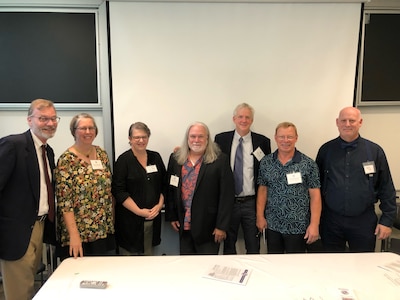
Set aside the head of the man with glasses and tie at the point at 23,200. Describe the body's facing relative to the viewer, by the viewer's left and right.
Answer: facing the viewer and to the right of the viewer

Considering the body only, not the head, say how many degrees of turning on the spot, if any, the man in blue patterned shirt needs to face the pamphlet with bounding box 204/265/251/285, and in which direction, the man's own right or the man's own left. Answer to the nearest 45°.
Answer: approximately 45° to the man's own right

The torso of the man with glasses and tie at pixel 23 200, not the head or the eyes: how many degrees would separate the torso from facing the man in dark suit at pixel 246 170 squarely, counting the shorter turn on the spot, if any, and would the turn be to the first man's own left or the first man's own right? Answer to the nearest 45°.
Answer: approximately 45° to the first man's own left

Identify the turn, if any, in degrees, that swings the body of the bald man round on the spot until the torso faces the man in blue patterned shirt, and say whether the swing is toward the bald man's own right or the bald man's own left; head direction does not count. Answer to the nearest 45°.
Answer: approximately 45° to the bald man's own right

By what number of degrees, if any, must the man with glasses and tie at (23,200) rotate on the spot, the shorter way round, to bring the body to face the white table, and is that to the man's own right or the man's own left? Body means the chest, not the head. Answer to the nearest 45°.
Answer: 0° — they already face it

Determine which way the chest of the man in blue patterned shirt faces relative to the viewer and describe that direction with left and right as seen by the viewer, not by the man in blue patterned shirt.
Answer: facing the viewer

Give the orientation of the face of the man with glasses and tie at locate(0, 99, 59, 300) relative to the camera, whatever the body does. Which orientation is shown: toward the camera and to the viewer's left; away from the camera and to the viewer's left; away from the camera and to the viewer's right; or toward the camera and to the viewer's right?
toward the camera and to the viewer's right

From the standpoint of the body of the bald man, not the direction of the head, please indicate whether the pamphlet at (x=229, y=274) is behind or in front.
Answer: in front

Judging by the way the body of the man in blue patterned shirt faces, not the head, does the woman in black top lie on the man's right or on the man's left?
on the man's right

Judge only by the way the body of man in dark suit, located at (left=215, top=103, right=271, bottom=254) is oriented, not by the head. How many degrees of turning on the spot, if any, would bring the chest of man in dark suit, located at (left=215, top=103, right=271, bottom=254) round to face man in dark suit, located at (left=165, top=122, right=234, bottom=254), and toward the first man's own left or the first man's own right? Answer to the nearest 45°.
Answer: approximately 45° to the first man's own right

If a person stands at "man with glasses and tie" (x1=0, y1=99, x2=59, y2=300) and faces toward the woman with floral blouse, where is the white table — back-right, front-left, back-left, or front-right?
front-right

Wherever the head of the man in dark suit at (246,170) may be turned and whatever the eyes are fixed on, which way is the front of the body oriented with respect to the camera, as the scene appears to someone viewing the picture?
toward the camera

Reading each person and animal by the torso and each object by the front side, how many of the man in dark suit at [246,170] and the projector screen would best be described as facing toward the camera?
2
